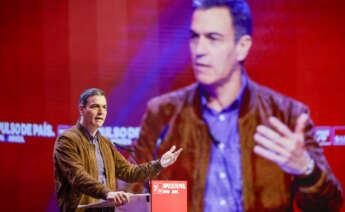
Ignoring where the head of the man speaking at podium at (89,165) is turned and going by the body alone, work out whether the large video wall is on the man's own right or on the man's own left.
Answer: on the man's own left

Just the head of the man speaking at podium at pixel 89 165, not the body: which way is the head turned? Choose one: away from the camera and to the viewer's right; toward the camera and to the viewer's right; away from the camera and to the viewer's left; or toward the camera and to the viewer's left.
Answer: toward the camera and to the viewer's right

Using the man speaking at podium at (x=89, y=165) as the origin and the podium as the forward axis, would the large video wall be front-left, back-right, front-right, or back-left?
front-left

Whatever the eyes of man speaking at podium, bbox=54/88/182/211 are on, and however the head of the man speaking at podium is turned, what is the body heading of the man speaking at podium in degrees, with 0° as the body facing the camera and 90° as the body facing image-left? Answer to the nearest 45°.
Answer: approximately 315°

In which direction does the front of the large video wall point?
toward the camera

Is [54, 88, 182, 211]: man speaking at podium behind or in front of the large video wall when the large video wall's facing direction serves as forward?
in front

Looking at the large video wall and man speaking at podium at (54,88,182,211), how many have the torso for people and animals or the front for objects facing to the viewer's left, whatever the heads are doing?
0
